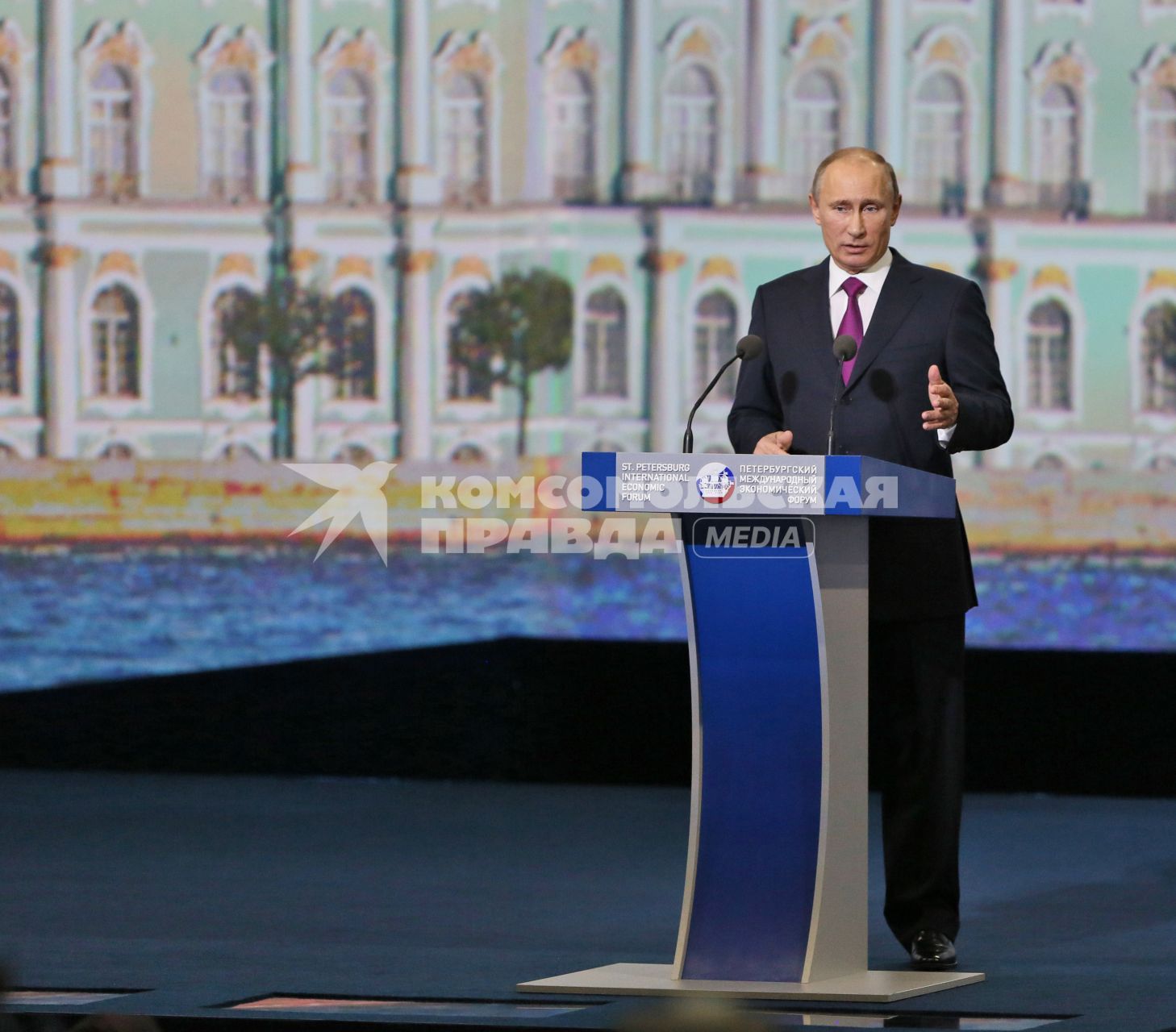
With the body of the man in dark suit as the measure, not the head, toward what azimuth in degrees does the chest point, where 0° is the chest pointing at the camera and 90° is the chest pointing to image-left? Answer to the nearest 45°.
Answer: approximately 0°
